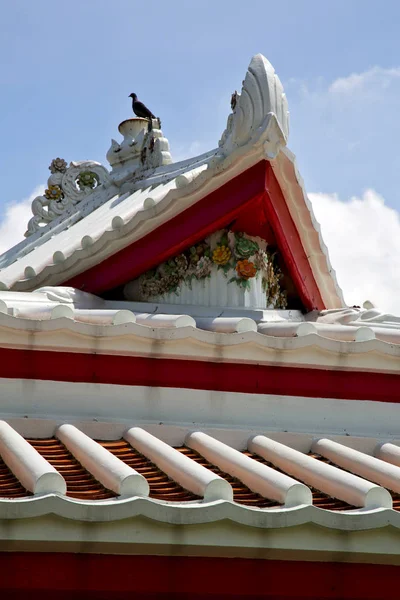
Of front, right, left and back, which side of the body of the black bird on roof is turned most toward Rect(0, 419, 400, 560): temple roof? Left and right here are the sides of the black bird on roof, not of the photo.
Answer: left

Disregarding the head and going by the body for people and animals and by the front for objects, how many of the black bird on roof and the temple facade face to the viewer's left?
1

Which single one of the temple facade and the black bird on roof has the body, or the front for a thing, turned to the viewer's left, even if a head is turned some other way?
the black bird on roof

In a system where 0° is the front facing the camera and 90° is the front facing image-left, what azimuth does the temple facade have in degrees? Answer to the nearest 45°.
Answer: approximately 315°

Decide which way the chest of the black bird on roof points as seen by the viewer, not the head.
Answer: to the viewer's left
